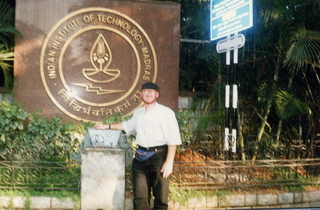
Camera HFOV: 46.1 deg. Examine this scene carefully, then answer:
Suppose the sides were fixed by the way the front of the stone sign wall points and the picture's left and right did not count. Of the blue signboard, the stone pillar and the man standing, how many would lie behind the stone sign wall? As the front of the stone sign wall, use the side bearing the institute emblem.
0

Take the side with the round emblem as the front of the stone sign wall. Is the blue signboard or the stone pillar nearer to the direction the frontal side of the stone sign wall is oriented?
the stone pillar

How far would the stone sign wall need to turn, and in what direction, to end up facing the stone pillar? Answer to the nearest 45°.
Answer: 0° — it already faces it

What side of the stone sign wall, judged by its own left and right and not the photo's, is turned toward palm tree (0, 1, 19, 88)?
right

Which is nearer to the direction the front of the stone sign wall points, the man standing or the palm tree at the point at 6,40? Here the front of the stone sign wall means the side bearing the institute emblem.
the man standing

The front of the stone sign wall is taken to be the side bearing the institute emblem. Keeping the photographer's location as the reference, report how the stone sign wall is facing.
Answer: facing the viewer

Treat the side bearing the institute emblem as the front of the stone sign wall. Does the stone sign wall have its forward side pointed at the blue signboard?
no

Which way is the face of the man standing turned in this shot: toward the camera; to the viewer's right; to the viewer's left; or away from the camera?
toward the camera

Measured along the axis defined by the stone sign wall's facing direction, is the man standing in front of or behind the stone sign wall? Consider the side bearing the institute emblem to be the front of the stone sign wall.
in front

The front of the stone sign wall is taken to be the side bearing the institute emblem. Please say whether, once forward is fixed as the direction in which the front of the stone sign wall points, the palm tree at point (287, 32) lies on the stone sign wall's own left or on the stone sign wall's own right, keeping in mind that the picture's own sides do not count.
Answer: on the stone sign wall's own left

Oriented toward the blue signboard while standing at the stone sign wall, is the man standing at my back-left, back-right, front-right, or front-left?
front-right
